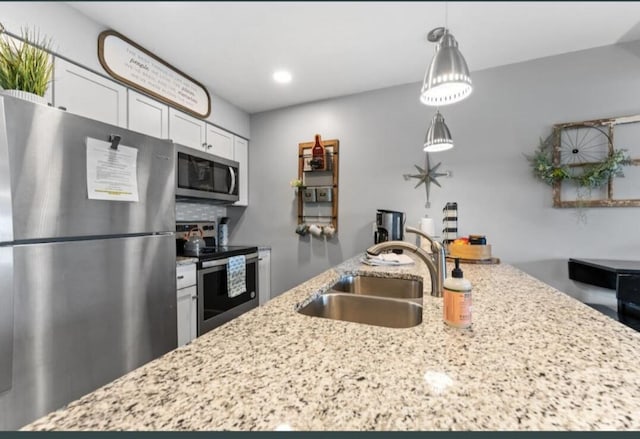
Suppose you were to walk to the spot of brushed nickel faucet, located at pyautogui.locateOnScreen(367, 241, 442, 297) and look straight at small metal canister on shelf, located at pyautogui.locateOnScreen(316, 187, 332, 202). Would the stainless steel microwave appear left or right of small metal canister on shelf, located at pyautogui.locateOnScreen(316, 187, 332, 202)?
left

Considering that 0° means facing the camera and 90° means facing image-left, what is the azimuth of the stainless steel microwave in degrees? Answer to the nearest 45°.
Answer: approximately 315°

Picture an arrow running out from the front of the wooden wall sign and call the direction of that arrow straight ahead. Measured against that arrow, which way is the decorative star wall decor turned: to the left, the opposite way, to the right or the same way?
to the right

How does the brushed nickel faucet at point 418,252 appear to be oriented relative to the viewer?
to the viewer's left

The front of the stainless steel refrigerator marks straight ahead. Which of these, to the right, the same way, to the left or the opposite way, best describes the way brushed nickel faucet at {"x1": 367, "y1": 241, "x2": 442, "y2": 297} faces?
the opposite way

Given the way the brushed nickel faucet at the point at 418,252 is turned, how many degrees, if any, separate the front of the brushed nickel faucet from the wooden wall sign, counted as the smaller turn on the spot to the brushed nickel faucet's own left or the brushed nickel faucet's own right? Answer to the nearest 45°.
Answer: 0° — it already faces it

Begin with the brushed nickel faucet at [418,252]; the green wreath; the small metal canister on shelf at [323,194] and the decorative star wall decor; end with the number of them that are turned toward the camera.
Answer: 3

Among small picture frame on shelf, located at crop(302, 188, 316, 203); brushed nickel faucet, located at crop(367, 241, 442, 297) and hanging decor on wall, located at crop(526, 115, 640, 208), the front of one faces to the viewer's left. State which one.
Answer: the brushed nickel faucet

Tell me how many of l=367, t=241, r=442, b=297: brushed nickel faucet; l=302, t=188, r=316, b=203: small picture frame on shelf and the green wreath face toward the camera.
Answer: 2

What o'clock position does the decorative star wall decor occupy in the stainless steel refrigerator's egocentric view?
The decorative star wall decor is roughly at 11 o'clock from the stainless steel refrigerator.

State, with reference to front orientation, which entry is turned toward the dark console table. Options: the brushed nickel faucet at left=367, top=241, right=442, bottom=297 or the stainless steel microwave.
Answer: the stainless steel microwave
